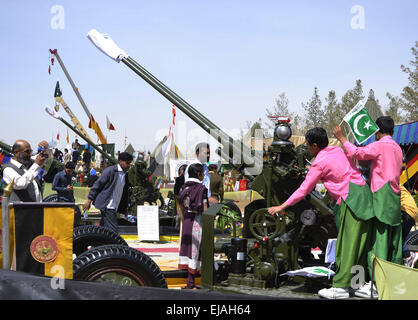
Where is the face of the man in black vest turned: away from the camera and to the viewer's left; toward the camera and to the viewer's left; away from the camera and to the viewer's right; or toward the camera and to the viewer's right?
toward the camera and to the viewer's right

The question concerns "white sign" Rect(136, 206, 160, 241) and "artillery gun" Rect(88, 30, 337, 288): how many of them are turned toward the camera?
1

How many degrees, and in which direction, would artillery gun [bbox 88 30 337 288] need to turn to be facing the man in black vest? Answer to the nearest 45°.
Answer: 0° — it already faces them

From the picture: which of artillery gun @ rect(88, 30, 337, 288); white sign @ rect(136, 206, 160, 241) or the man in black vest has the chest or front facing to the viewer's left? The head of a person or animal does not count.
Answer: the artillery gun

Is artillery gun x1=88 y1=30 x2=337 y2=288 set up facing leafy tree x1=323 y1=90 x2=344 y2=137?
no

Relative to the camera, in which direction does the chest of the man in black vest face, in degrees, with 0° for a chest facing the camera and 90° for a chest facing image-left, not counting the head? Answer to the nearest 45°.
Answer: approximately 315°

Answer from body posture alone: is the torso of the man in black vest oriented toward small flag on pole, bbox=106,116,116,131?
no

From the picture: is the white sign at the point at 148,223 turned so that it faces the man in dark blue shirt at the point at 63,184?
no

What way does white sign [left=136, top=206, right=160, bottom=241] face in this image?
toward the camera

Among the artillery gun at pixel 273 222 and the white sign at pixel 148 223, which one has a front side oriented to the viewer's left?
the artillery gun

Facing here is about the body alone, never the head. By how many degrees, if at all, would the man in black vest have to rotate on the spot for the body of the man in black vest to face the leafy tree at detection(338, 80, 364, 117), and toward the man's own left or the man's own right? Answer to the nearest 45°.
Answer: approximately 90° to the man's own left

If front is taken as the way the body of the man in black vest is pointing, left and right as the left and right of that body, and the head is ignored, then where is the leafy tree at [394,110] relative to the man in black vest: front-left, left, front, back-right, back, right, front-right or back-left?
left

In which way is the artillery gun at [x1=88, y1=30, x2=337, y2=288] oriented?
to the viewer's left
